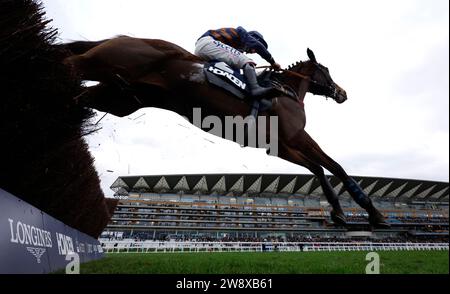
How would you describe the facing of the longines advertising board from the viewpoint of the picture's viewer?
facing the viewer and to the right of the viewer

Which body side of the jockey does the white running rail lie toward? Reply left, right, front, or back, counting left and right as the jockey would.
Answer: left

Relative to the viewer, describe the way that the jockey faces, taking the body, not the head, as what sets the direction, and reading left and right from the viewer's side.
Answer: facing to the right of the viewer

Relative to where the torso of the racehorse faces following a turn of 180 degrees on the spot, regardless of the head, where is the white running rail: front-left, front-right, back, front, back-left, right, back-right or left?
right

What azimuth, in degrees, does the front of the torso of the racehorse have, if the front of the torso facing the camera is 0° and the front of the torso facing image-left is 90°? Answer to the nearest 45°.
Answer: approximately 270°
